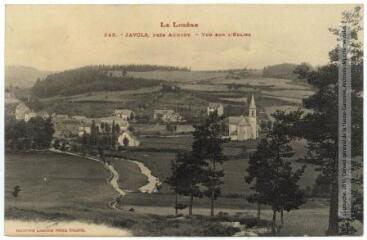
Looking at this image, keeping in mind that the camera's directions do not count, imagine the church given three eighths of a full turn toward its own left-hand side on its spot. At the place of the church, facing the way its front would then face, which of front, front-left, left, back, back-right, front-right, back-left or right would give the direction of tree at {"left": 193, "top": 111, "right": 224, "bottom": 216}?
front-left

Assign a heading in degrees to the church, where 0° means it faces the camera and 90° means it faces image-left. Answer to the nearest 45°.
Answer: approximately 270°
